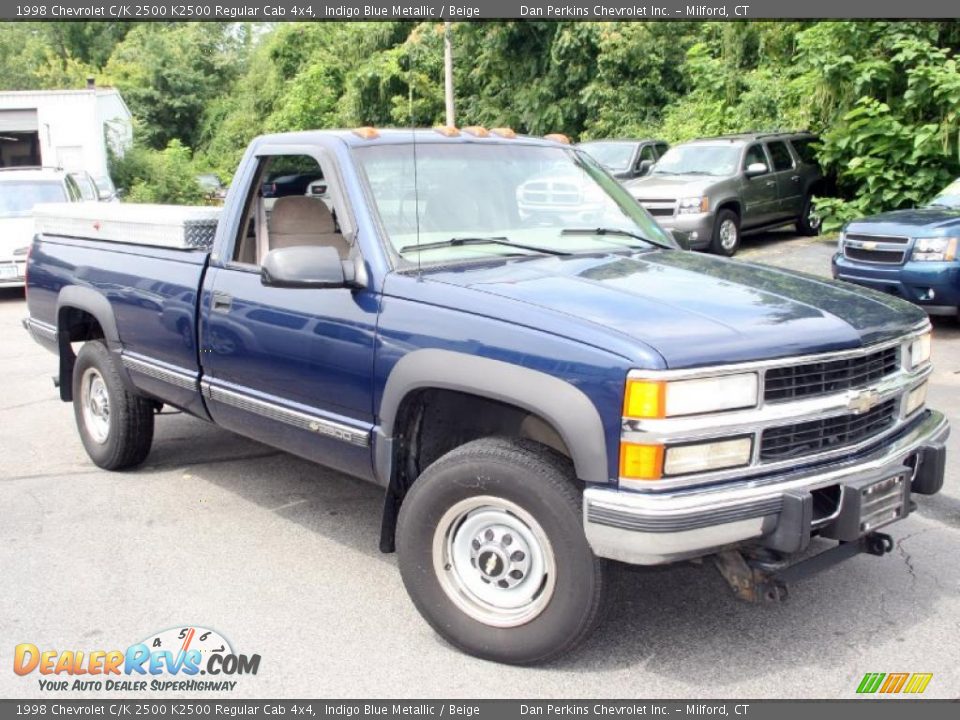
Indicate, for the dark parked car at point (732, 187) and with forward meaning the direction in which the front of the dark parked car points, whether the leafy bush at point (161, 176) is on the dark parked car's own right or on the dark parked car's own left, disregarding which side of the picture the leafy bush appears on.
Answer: on the dark parked car's own right

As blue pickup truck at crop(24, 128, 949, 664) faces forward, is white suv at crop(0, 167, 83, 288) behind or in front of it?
behind

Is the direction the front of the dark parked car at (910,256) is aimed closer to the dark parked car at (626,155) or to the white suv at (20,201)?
the white suv

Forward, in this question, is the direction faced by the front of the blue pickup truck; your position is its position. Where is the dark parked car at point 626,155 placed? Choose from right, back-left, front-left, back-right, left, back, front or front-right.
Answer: back-left

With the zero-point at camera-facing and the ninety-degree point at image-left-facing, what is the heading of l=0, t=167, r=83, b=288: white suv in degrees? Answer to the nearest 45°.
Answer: approximately 45°

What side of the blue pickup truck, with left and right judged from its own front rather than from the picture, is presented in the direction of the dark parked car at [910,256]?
left

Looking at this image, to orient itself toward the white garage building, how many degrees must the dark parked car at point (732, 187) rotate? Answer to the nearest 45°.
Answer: approximately 90° to its right

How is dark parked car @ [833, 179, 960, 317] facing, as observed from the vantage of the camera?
facing the viewer and to the left of the viewer

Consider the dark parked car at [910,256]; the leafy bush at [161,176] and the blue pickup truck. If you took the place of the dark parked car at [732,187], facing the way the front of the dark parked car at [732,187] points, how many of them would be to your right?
1

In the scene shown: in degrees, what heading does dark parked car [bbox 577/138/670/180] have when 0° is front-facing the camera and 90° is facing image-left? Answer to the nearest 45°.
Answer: approximately 45°

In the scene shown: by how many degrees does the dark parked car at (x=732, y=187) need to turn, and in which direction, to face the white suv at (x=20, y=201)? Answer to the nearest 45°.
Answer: approximately 45° to its right

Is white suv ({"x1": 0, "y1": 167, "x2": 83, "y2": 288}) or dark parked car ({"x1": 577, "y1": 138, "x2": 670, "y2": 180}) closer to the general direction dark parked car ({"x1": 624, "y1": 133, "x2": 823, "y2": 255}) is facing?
the white suv

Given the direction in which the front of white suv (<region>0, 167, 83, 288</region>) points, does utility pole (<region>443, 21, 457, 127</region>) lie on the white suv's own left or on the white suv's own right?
on the white suv's own left

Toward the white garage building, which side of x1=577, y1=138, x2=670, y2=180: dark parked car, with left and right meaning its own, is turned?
right

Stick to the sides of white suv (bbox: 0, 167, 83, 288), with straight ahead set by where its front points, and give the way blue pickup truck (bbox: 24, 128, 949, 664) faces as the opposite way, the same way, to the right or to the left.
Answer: to the left

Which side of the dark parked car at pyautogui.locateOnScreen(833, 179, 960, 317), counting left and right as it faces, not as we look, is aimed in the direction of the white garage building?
right

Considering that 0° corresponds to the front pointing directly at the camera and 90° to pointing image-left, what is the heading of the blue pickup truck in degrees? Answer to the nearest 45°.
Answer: approximately 315°
